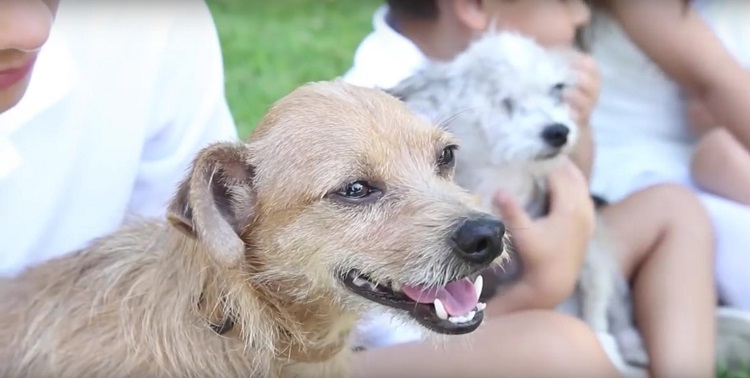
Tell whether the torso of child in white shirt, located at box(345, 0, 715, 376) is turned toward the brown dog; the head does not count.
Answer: no

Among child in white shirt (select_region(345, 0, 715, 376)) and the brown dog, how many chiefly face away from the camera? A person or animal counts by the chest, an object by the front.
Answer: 0

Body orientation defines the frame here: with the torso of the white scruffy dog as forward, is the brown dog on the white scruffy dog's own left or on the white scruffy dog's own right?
on the white scruffy dog's own right

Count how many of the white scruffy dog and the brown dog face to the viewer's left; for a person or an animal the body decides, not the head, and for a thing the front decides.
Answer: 0

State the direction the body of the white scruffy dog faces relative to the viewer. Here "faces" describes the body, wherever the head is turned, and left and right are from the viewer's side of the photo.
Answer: facing the viewer and to the right of the viewer

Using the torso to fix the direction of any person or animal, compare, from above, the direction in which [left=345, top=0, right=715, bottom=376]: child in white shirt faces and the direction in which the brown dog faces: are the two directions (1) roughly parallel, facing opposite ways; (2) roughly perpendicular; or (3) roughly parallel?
roughly parallel

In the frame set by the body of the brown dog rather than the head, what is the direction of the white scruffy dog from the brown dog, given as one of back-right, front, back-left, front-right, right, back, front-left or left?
left
